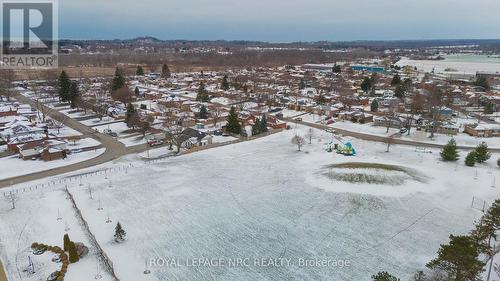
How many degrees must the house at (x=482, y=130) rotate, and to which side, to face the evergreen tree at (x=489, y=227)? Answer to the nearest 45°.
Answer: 0° — it already faces it

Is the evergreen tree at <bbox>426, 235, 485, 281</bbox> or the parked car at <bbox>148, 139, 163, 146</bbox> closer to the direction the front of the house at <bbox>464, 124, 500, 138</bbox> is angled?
the evergreen tree

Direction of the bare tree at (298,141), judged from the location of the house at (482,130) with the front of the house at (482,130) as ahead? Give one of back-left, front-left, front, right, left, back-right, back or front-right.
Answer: front-right

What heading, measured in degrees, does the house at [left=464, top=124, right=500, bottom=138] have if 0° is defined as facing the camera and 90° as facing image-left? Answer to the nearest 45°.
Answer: approximately 0°

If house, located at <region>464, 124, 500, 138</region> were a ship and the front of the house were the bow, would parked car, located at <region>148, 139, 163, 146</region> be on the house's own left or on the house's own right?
on the house's own right

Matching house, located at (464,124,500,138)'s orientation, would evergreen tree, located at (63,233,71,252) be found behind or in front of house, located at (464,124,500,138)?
in front

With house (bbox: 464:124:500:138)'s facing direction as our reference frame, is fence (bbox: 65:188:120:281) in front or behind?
in front

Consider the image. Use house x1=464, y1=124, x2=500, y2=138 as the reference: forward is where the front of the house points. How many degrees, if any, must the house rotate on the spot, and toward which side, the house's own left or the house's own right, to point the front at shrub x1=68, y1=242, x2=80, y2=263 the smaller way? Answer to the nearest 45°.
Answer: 0° — it already faces it

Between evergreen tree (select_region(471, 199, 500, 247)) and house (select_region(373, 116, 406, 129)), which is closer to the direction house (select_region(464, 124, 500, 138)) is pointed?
the evergreen tree

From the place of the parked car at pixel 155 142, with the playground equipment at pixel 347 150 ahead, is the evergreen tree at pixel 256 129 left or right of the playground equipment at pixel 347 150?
left
